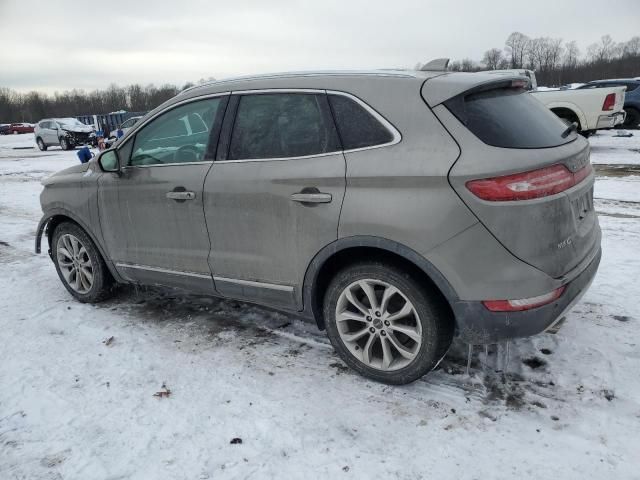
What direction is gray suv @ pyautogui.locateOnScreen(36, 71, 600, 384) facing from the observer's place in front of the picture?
facing away from the viewer and to the left of the viewer

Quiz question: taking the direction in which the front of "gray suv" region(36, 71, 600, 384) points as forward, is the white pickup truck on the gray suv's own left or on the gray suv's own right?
on the gray suv's own right
